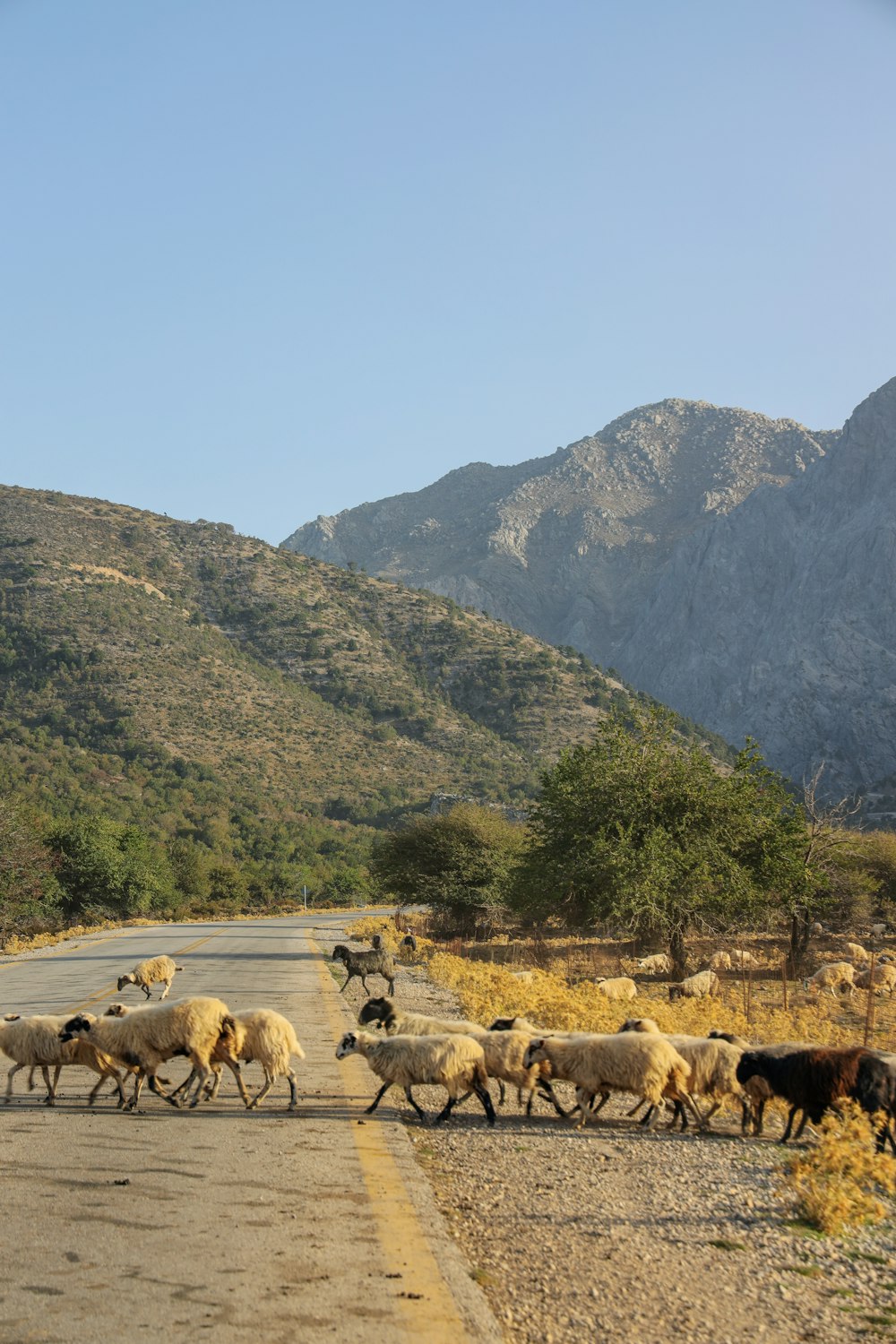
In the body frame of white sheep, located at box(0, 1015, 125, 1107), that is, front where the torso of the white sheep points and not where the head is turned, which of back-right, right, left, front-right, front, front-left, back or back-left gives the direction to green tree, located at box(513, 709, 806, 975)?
back-right

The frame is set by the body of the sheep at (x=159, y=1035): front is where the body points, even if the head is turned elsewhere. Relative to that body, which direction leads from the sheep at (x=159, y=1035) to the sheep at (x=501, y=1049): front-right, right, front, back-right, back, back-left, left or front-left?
back

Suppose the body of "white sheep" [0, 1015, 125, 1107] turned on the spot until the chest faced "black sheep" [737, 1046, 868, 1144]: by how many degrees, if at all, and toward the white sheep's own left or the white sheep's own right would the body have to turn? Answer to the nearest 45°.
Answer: approximately 135° to the white sheep's own left

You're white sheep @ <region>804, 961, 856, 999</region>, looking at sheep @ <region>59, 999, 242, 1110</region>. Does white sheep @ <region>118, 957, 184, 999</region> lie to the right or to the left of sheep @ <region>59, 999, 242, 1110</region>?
right

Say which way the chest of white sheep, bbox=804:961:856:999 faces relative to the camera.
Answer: to the viewer's left

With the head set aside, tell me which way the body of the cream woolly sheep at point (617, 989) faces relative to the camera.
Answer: to the viewer's left

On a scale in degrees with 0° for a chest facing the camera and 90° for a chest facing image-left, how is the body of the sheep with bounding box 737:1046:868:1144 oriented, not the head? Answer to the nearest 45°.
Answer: approximately 90°

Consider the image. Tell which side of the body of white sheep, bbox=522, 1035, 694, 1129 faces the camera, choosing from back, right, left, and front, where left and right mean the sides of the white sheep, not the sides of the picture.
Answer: left

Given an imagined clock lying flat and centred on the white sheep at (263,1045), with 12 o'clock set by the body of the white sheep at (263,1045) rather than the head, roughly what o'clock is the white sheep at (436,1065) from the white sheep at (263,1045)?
the white sheep at (436,1065) is roughly at 7 o'clock from the white sheep at (263,1045).

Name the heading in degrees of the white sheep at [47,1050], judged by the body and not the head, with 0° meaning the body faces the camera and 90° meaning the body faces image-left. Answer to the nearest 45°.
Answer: approximately 90°

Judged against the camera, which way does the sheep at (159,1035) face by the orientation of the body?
to the viewer's left

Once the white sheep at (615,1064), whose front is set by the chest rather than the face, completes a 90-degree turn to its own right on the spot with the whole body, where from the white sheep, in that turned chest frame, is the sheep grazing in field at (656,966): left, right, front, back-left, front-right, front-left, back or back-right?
front

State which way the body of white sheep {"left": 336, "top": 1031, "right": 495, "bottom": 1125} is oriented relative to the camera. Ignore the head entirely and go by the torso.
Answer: to the viewer's left
